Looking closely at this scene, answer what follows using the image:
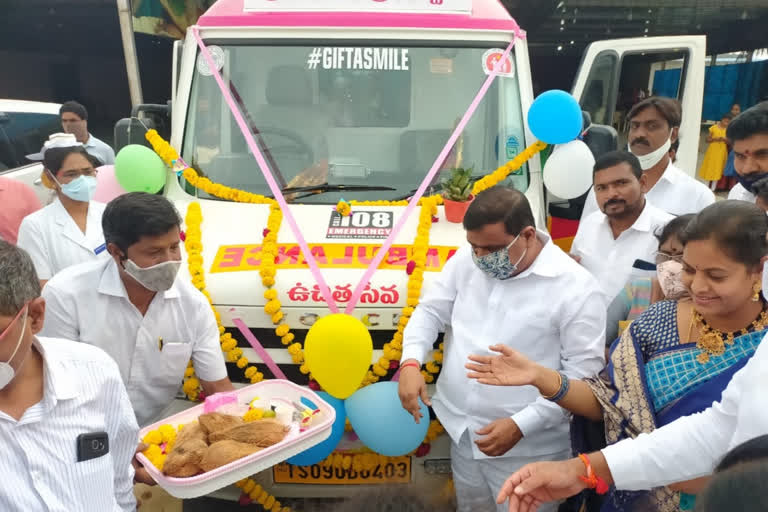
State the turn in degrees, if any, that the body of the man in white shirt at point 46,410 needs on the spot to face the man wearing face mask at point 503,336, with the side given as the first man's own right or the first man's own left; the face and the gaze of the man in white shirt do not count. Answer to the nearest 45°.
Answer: approximately 135° to the first man's own left

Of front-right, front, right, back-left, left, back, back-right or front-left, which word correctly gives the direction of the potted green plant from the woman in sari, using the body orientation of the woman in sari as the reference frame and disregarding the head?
right

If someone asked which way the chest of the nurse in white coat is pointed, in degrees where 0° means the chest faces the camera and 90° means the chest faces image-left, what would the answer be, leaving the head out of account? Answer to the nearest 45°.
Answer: approximately 315°
